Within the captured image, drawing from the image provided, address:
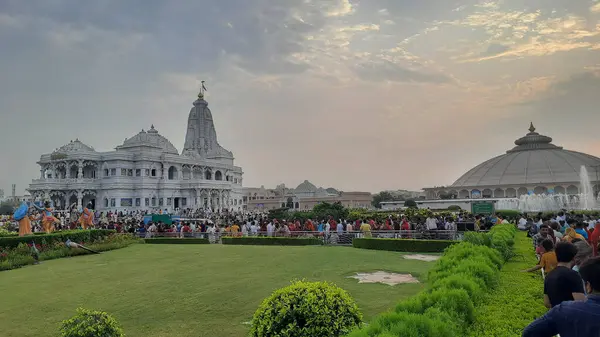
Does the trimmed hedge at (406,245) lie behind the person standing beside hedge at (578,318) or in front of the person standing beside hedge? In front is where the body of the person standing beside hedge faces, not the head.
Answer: in front

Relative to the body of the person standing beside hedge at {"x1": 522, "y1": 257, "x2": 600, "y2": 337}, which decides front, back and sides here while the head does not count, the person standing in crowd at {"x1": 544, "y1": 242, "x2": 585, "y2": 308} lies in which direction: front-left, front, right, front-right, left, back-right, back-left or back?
front

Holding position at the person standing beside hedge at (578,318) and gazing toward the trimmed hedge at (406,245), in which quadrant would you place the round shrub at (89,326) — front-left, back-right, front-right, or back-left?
front-left

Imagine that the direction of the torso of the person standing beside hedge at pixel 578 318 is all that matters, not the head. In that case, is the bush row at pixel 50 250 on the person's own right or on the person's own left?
on the person's own left

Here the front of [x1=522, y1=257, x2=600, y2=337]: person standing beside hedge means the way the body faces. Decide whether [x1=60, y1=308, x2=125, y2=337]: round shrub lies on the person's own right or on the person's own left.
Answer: on the person's own left

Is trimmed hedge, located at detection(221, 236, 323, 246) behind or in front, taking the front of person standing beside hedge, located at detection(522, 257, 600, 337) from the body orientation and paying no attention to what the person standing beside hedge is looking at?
in front

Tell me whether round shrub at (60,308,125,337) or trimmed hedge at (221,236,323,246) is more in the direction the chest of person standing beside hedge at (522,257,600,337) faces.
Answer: the trimmed hedge

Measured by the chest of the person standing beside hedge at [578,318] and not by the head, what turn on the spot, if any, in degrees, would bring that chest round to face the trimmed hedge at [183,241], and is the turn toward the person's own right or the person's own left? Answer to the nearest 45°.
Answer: approximately 45° to the person's own left

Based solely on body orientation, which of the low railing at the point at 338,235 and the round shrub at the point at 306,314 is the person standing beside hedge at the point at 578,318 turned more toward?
the low railing

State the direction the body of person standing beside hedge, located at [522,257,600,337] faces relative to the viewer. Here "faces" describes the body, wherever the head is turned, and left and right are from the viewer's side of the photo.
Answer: facing away from the viewer

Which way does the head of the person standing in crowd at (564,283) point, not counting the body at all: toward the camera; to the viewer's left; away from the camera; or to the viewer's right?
away from the camera
